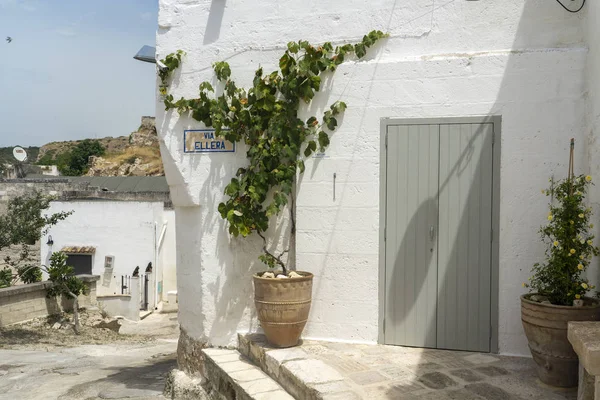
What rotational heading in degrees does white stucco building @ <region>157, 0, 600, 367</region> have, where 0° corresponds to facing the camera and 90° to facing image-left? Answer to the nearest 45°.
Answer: approximately 0°

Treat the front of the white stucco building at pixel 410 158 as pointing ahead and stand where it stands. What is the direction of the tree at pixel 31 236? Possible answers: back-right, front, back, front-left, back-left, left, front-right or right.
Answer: back-right

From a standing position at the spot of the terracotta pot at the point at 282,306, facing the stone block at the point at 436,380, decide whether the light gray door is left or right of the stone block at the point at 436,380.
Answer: left

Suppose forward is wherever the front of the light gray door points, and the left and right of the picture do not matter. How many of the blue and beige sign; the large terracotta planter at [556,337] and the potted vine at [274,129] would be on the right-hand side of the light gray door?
2
